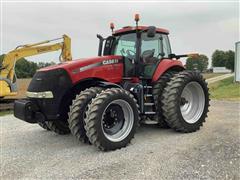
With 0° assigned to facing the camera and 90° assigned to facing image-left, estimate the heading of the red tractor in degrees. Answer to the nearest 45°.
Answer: approximately 45°
